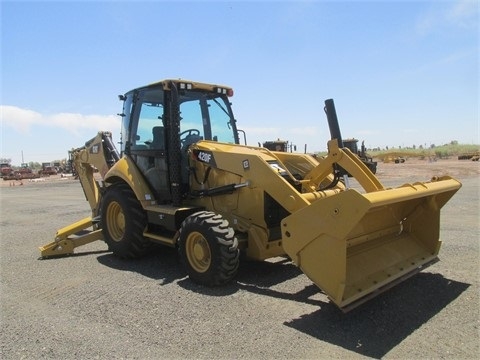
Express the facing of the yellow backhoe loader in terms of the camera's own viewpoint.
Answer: facing the viewer and to the right of the viewer
